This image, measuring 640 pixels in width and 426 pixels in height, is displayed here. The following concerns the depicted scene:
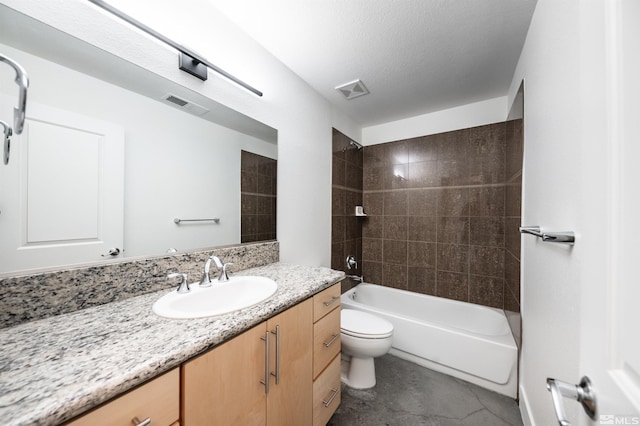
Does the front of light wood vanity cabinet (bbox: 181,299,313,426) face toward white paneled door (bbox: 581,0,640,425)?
yes

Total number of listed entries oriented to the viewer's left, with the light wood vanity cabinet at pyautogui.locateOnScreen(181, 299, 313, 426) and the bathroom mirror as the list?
0

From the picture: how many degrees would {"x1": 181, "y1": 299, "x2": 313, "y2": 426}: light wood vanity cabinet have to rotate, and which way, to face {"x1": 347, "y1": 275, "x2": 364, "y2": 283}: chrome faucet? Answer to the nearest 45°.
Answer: approximately 90° to its left

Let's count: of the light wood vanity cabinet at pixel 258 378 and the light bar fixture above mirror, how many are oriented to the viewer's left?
0

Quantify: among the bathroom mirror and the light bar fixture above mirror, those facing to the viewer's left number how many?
0

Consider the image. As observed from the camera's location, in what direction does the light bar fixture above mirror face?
facing the viewer and to the right of the viewer
